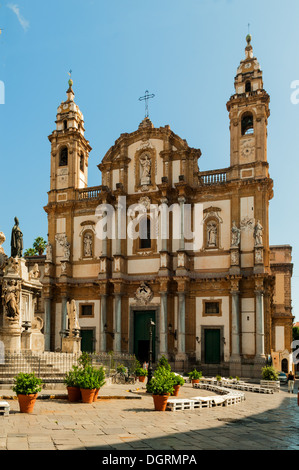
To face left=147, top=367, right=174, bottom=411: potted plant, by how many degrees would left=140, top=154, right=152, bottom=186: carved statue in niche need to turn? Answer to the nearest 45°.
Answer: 0° — it already faces it

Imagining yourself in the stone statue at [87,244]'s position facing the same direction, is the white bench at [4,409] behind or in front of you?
in front

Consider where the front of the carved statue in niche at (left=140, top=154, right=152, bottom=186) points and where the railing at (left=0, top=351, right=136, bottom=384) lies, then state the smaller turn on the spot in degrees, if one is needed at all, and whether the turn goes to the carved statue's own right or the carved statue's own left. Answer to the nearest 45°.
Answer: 0° — it already faces it

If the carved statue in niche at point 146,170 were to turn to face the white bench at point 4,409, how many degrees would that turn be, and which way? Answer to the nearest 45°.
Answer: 0° — it already faces it

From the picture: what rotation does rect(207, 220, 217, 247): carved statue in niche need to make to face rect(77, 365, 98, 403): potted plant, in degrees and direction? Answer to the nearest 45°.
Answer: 0° — it already faces it

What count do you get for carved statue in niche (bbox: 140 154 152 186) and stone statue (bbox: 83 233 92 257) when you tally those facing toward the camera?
2

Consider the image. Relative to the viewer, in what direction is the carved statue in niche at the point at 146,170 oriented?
toward the camera

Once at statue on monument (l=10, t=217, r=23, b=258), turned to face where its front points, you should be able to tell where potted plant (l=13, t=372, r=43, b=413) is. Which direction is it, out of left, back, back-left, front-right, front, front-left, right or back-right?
front-right

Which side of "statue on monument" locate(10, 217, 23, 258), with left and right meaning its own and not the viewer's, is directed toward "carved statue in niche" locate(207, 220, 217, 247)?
left

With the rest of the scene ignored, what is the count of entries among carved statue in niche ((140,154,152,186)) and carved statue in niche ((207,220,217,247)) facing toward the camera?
2

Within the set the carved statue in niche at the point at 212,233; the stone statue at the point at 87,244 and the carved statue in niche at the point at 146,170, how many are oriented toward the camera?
3
